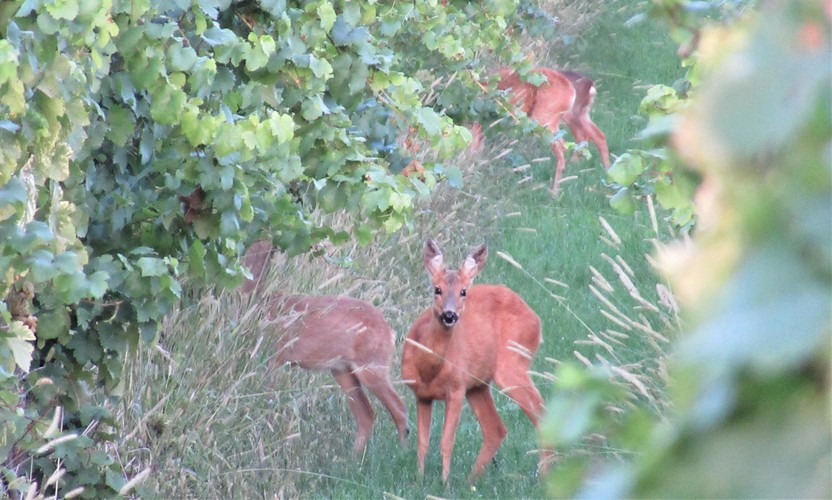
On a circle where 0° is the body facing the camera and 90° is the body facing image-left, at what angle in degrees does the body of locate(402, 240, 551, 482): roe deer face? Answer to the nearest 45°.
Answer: approximately 45°

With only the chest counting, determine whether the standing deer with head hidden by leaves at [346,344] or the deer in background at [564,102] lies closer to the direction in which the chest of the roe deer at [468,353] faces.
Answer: the standing deer with head hidden by leaves

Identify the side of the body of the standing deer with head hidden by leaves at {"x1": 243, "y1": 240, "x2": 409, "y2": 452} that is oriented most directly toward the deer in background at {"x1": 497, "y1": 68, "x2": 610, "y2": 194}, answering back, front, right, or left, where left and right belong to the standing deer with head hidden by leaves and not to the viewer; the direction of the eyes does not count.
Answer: right

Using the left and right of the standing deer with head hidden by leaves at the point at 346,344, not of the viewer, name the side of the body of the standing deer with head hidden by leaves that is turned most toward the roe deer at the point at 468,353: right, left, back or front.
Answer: back

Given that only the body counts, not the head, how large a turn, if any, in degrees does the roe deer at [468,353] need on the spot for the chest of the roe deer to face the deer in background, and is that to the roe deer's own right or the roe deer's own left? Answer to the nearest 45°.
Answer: approximately 135° to the roe deer's own right

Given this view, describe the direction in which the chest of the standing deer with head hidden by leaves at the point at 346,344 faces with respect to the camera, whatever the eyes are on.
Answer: to the viewer's left
